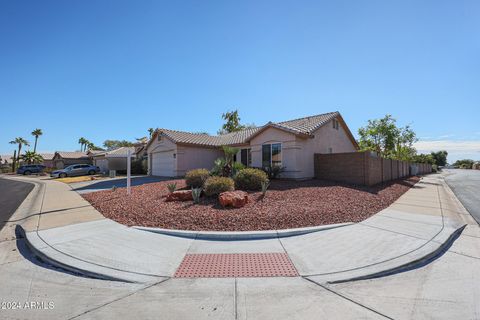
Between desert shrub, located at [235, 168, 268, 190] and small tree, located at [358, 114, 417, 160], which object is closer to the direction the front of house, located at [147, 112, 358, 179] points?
the desert shrub

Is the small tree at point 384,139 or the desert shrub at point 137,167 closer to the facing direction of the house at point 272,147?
the desert shrub

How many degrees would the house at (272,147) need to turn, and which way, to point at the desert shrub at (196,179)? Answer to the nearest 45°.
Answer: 0° — it already faces it

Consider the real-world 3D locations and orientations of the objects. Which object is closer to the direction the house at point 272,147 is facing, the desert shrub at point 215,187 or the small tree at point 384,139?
the desert shrub

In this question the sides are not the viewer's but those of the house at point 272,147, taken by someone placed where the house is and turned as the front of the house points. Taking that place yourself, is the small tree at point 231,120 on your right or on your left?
on your right

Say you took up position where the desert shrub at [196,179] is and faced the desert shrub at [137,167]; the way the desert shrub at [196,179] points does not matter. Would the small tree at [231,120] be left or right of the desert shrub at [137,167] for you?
right

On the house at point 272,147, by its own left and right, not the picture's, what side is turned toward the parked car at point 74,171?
right

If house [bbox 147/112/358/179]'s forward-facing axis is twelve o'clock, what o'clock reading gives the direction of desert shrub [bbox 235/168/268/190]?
The desert shrub is roughly at 11 o'clock from the house.

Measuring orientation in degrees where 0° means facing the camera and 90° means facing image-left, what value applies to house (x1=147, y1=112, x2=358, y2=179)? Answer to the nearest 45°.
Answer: approximately 45°

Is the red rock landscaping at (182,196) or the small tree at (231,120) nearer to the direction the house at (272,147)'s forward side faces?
the red rock landscaping

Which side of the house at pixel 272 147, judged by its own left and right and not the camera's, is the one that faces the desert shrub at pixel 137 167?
right

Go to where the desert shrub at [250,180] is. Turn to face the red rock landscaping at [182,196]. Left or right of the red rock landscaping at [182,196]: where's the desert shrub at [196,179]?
right
